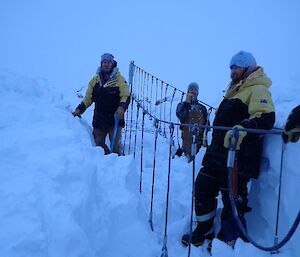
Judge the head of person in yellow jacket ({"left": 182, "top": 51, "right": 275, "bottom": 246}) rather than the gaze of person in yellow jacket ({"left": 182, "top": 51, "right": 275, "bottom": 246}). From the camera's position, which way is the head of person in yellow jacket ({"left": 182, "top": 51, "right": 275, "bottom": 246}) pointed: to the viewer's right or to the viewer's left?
to the viewer's left

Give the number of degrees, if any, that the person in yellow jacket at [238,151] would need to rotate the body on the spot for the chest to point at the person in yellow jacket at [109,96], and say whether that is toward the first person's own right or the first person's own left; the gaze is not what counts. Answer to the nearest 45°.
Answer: approximately 90° to the first person's own right

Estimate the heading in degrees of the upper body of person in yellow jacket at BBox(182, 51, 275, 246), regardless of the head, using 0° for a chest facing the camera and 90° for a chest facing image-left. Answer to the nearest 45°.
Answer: approximately 45°
